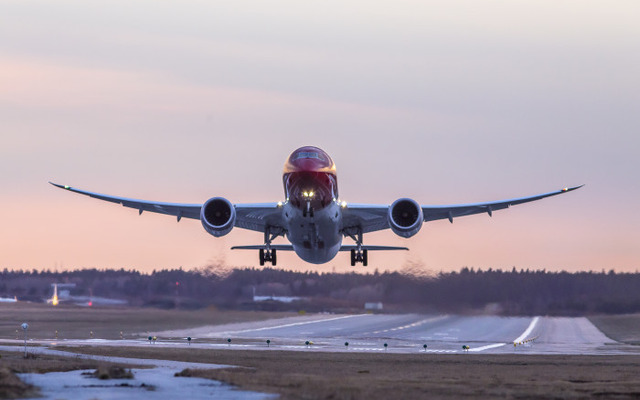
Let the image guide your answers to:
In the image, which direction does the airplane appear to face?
toward the camera

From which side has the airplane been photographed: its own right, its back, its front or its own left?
front
